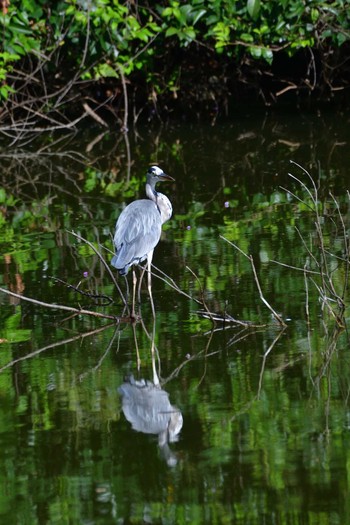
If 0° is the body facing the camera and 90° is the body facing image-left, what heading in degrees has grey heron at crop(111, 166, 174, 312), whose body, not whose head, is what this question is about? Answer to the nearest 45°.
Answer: approximately 270°

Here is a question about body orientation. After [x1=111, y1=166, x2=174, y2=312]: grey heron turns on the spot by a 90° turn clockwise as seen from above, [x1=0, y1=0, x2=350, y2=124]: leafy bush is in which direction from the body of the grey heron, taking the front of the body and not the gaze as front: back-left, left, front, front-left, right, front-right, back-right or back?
back
